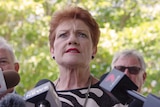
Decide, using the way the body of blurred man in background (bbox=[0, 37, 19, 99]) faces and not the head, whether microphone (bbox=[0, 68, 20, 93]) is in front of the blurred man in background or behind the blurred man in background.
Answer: in front
